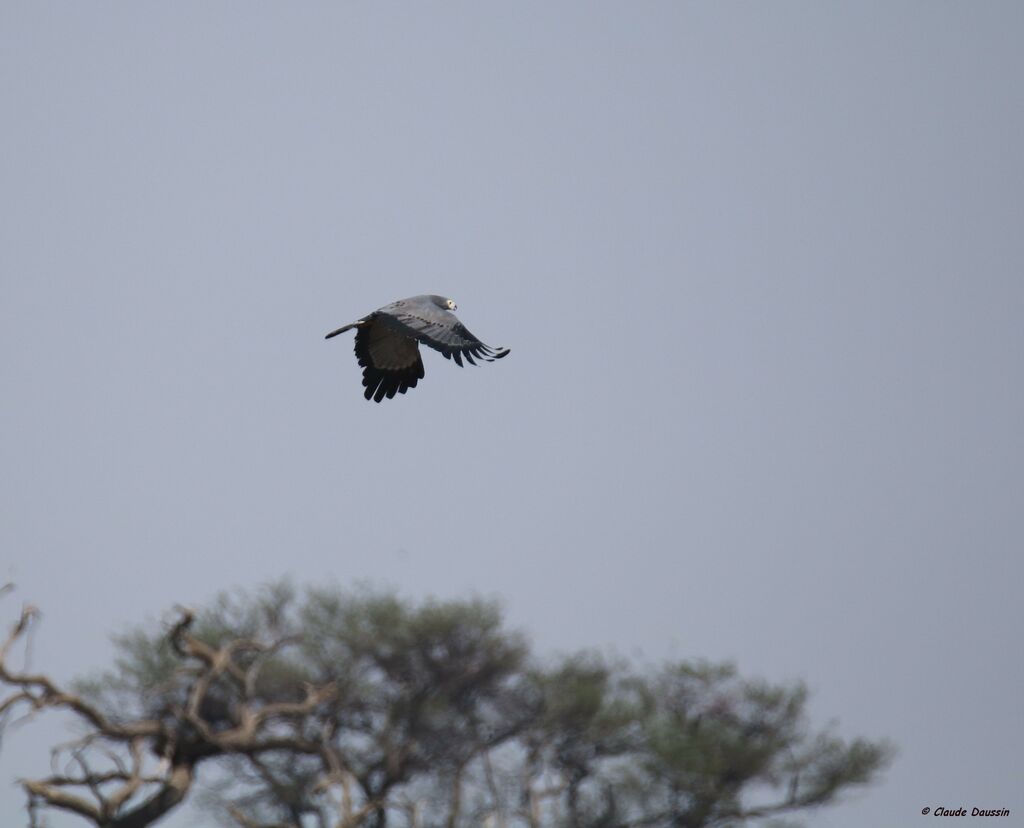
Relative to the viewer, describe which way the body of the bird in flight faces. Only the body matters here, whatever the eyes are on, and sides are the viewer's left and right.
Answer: facing away from the viewer and to the right of the viewer

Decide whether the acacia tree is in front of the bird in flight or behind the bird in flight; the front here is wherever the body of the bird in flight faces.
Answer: in front
